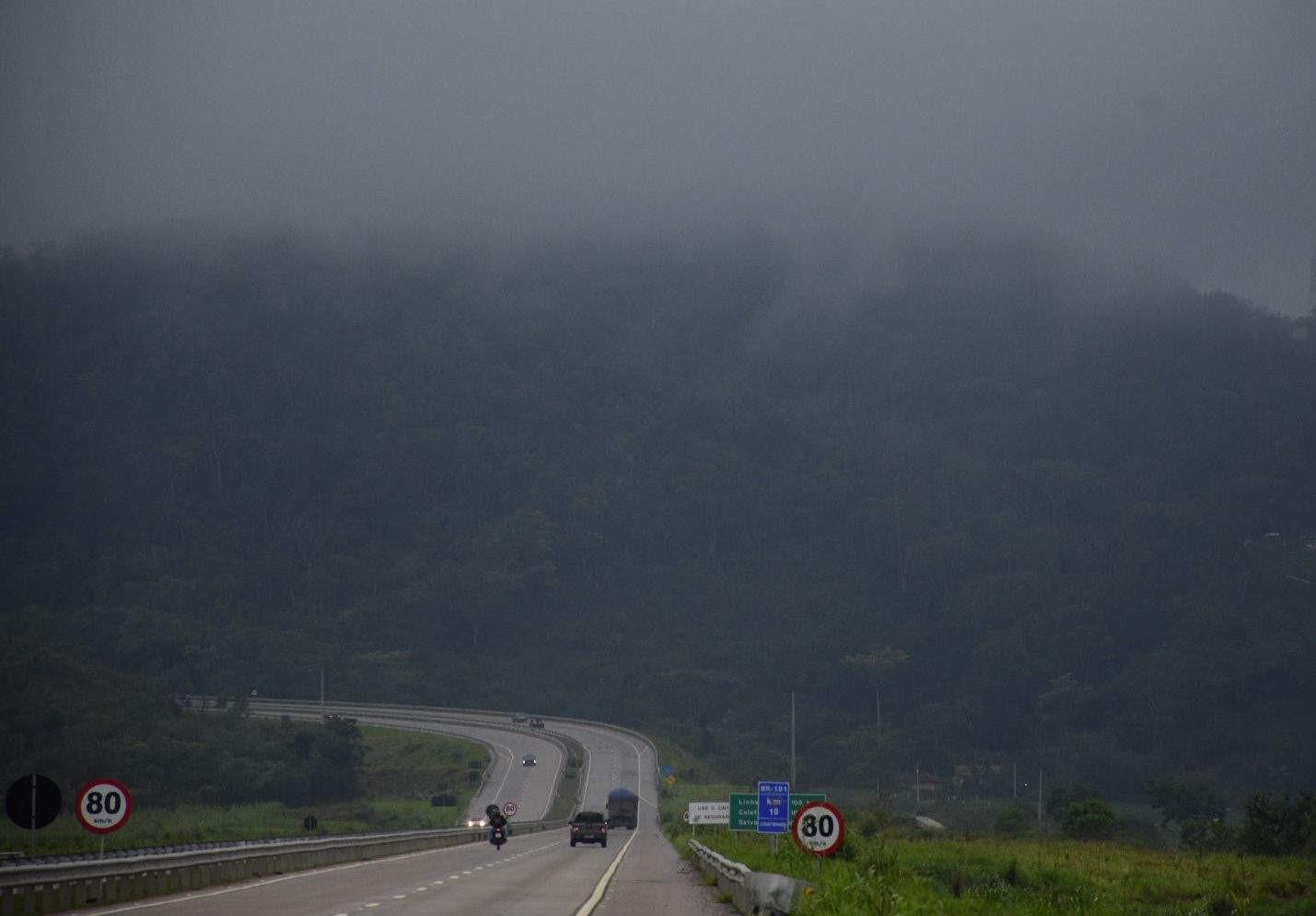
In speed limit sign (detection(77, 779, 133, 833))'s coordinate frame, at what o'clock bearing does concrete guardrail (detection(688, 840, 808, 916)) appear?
The concrete guardrail is roughly at 10 o'clock from the speed limit sign.

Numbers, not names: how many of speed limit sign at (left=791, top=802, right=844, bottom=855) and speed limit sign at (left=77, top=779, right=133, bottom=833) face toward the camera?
2

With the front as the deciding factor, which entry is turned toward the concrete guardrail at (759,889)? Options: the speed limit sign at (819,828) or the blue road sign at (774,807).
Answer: the blue road sign

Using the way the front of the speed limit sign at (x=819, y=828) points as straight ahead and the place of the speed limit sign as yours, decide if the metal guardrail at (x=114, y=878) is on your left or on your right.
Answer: on your right

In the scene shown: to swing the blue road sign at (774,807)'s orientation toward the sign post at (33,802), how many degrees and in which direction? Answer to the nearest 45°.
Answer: approximately 45° to its right

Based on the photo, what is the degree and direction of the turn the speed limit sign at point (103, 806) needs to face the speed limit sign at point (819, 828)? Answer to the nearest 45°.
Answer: approximately 45° to its left
